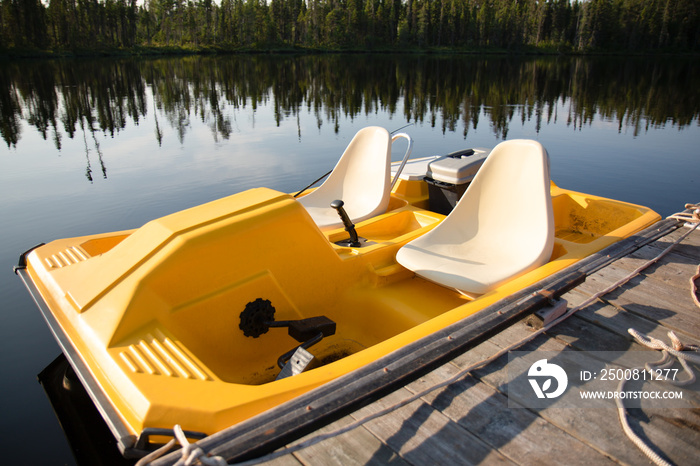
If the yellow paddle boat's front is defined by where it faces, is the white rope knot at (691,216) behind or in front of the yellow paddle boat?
behind

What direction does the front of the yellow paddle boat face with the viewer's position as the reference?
facing the viewer and to the left of the viewer

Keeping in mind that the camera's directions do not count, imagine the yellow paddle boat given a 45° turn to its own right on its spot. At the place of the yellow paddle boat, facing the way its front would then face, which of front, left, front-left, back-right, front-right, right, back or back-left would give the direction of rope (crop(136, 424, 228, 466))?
left
